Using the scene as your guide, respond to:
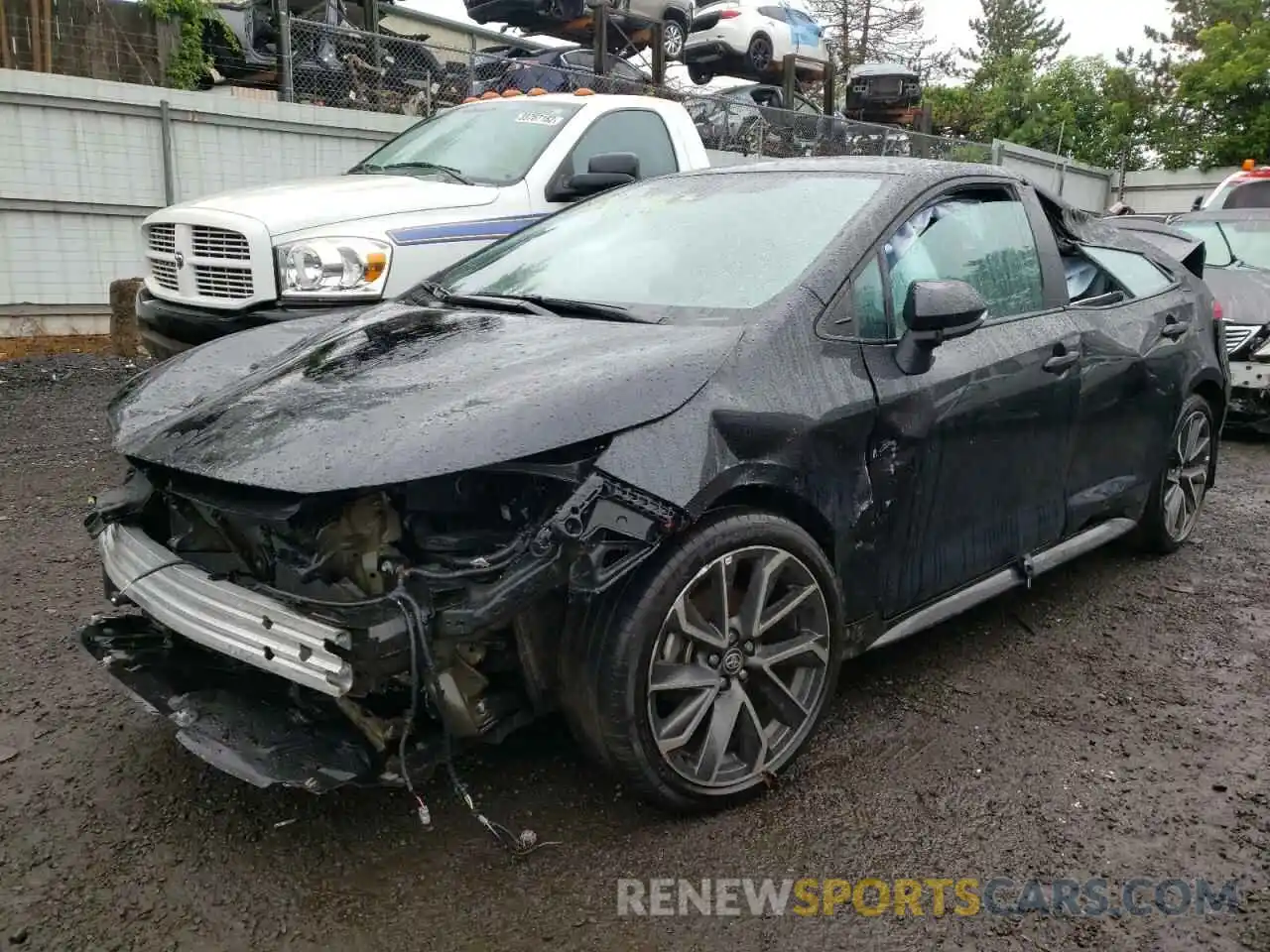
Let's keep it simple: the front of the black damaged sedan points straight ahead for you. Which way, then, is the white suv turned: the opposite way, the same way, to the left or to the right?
the opposite way

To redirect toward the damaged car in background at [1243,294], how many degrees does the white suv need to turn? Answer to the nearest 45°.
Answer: approximately 135° to its right

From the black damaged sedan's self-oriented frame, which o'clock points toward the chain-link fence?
The chain-link fence is roughly at 4 o'clock from the black damaged sedan.

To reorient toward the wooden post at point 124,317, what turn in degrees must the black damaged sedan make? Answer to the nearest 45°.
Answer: approximately 90° to its right

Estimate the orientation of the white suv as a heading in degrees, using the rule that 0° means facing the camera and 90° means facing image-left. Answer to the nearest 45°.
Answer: approximately 225°

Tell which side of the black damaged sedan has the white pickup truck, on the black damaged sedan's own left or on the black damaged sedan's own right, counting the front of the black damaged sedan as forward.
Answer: on the black damaged sedan's own right

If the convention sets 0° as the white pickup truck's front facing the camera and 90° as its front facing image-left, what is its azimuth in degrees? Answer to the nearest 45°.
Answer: approximately 45°

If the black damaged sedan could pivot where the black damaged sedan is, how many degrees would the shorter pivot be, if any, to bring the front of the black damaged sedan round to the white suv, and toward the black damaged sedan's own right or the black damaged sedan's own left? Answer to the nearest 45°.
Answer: approximately 135° to the black damaged sedan's own right

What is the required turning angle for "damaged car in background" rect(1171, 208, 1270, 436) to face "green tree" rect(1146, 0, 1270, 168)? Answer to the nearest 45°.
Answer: approximately 135° to its right

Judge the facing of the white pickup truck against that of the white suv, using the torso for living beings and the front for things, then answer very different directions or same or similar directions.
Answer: very different directions

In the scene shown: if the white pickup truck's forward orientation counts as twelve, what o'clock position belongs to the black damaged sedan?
The black damaged sedan is roughly at 10 o'clock from the white pickup truck.

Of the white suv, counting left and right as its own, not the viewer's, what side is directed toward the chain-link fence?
back
